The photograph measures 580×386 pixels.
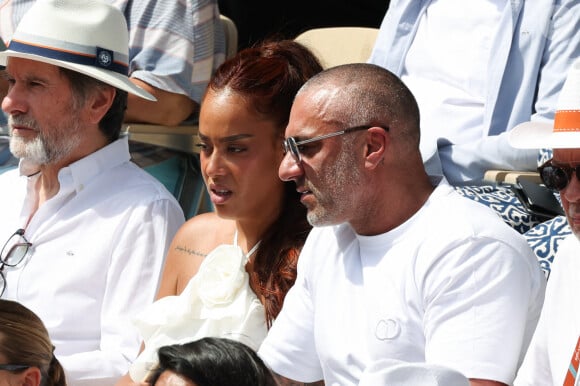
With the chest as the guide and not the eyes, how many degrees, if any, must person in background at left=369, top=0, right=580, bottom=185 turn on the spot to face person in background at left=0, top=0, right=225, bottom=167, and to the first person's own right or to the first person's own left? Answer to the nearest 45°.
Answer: approximately 45° to the first person's own right

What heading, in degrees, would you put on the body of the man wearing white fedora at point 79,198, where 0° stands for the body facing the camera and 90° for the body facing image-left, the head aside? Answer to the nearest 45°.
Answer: approximately 45°

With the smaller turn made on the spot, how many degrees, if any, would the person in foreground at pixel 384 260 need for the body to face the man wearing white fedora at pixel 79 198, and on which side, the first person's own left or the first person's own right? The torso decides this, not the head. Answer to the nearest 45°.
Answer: approximately 90° to the first person's own right

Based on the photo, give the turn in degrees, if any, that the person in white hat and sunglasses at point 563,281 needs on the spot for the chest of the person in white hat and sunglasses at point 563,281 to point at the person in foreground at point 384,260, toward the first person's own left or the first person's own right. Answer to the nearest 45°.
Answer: approximately 45° to the first person's own right

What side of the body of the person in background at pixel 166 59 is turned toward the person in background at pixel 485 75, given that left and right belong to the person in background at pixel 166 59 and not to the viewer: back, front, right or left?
left

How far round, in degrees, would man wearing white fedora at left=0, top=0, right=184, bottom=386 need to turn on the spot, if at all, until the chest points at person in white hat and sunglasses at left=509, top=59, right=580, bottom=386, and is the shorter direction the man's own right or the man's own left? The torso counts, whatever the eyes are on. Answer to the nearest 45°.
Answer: approximately 90° to the man's own left

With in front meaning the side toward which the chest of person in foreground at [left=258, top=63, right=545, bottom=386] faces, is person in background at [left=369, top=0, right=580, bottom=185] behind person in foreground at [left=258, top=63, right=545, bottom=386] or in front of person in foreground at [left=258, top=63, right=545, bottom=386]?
behind

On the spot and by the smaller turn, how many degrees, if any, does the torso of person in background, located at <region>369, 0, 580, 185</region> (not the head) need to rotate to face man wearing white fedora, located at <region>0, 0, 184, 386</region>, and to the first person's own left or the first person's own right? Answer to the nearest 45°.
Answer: approximately 45° to the first person's own right

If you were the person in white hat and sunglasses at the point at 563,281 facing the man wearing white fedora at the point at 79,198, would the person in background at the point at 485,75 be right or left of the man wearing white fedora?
right
